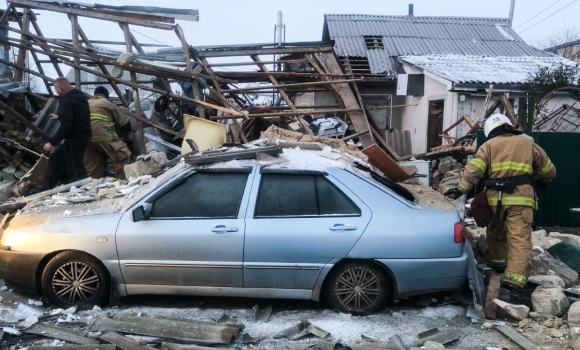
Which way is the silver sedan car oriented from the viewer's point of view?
to the viewer's left

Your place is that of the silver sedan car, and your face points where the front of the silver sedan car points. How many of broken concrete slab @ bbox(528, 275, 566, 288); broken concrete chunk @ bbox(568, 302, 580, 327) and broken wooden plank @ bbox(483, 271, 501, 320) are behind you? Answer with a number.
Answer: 3

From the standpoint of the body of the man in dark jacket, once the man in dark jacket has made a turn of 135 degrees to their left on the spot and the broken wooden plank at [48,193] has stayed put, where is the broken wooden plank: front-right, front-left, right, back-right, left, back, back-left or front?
front-right

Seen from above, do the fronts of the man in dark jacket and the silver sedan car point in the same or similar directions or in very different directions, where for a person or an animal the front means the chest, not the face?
same or similar directions

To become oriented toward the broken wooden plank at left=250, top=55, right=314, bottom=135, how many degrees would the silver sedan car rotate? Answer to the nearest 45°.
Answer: approximately 90° to its right

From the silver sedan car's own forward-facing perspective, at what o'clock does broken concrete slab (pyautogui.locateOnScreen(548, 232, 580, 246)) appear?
The broken concrete slab is roughly at 5 o'clock from the silver sedan car.

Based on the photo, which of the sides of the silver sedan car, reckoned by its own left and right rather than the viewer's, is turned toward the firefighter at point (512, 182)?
back

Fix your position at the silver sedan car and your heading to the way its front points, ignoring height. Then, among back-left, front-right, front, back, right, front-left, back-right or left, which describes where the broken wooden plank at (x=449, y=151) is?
back-right

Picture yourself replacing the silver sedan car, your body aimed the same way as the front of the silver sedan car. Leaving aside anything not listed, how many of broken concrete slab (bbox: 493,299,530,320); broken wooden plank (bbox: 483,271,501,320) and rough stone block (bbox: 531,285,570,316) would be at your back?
3

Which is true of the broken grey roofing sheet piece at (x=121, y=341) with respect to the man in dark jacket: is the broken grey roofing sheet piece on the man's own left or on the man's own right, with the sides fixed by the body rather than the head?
on the man's own left

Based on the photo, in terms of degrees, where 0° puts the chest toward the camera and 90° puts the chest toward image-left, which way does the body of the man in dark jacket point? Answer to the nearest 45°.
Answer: approximately 90°

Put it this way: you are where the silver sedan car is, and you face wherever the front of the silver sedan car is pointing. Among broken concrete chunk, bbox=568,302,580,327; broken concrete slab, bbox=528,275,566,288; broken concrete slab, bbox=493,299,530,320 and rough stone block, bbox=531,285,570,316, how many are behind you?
4
